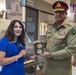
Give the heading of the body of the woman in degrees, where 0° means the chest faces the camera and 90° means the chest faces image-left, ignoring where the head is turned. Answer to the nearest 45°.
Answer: approximately 315°

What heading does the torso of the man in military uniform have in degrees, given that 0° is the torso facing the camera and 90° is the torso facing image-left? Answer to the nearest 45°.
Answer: approximately 45°

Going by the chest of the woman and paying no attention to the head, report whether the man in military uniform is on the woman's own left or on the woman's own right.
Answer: on the woman's own left

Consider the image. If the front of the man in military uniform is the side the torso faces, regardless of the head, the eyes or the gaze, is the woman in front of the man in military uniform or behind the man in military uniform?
in front

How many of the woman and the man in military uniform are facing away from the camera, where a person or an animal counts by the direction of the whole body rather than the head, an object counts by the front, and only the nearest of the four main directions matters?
0
